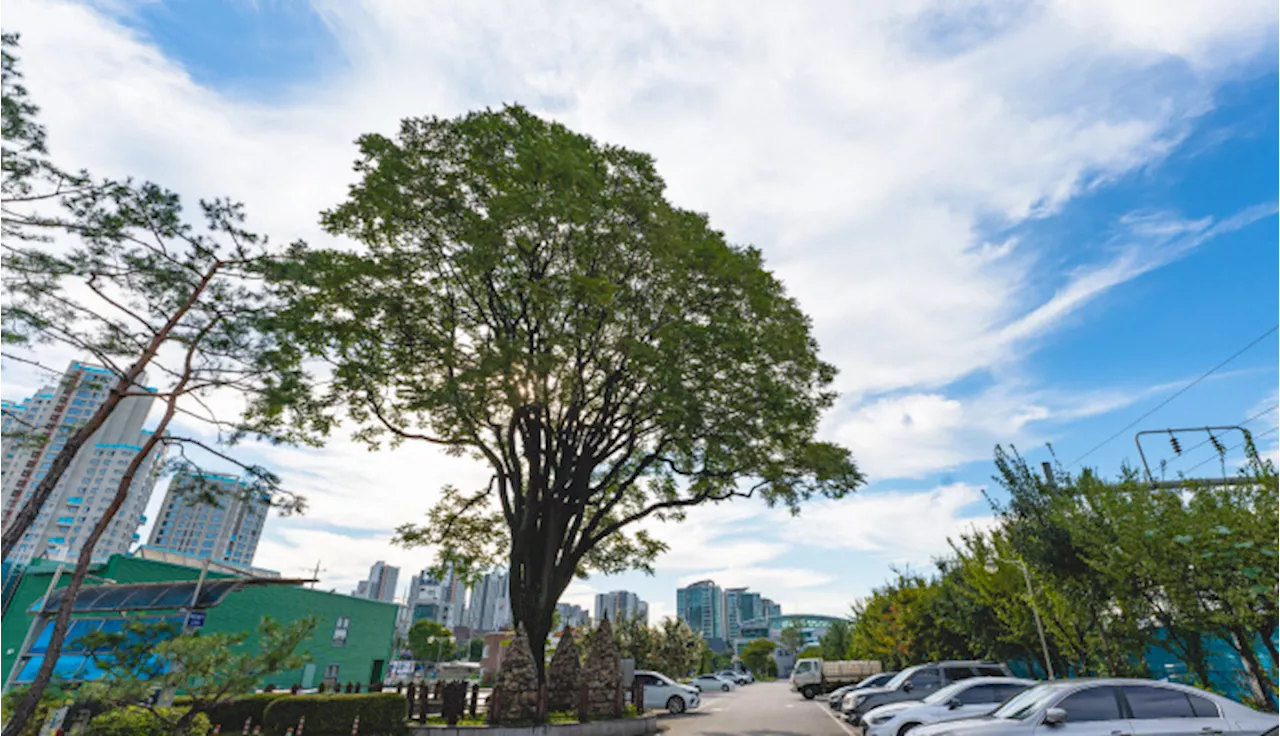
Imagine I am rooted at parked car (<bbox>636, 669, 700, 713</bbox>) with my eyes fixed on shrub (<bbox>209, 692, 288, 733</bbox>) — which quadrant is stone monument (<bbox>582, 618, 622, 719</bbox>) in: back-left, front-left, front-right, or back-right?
front-left

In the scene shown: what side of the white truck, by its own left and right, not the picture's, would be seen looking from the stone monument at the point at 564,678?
front

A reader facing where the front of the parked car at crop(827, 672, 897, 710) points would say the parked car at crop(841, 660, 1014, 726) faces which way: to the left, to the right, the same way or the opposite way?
the same way

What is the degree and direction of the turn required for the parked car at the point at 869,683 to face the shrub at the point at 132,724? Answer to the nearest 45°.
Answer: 0° — it already faces it

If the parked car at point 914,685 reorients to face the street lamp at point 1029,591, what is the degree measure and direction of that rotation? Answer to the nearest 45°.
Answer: approximately 180°

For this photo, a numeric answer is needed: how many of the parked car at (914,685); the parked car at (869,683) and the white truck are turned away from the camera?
0

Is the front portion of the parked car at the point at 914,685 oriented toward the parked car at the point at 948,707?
no

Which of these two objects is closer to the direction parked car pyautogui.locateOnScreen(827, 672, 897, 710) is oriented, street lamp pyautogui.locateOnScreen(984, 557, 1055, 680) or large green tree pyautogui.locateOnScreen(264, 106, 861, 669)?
the large green tree

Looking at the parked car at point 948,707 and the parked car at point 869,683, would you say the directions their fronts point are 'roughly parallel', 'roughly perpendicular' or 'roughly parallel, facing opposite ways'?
roughly parallel

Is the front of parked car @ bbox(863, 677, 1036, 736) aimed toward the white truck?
no

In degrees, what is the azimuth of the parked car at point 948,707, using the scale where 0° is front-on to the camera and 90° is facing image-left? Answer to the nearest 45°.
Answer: approximately 45°

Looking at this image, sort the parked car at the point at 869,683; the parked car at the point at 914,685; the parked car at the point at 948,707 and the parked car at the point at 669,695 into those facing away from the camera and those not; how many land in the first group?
0

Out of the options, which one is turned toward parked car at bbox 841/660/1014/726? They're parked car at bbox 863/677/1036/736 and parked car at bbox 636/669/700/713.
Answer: parked car at bbox 636/669/700/713

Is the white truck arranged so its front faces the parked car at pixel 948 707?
no

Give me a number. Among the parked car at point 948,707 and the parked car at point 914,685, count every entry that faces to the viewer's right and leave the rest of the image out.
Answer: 0

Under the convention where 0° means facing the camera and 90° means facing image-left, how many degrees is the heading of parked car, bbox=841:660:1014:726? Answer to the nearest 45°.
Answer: approximately 45°

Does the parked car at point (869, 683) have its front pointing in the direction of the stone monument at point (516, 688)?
yes

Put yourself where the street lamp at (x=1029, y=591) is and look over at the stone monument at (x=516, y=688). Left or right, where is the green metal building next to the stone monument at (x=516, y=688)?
right

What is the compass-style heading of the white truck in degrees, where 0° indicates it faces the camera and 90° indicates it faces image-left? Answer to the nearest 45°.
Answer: approximately 45°

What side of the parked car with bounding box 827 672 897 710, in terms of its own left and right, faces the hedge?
front
